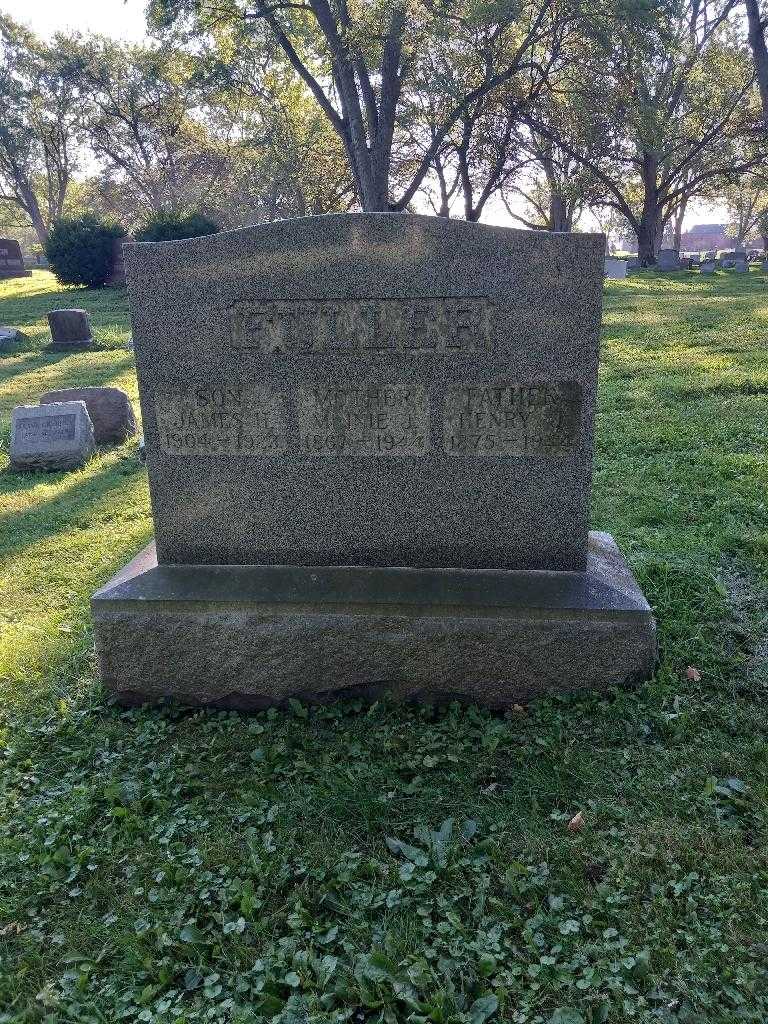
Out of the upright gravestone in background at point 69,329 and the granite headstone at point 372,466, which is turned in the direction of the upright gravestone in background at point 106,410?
the upright gravestone in background at point 69,329

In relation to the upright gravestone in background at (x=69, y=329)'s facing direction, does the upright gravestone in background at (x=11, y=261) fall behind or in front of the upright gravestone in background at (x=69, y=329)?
behind

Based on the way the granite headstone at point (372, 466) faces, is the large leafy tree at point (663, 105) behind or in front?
behind

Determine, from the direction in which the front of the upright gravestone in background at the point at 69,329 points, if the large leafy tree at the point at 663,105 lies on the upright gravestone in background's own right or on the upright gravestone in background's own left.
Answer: on the upright gravestone in background's own left

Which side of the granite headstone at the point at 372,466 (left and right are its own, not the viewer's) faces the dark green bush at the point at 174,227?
back

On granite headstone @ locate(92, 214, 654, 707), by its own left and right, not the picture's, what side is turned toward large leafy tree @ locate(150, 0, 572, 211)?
back

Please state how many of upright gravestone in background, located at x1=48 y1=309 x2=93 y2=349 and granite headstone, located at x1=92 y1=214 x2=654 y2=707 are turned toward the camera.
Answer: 2

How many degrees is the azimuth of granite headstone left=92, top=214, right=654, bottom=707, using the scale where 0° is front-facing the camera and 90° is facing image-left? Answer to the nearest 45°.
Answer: approximately 0°

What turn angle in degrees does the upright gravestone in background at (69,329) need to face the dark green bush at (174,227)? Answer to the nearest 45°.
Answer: approximately 180°
